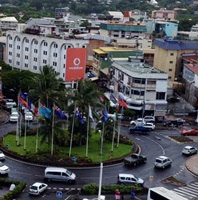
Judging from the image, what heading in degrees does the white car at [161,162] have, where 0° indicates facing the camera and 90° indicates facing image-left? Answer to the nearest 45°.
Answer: approximately 225°

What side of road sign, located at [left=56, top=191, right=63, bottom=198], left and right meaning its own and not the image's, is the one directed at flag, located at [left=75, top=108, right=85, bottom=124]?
back

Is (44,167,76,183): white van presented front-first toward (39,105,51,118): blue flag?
no

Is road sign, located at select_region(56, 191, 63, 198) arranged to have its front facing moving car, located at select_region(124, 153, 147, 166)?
no

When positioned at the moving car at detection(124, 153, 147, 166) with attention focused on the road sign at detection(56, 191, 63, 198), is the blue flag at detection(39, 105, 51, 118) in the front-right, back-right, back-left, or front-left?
front-right

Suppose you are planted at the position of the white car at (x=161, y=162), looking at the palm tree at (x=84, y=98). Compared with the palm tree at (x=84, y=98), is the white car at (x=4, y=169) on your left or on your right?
left

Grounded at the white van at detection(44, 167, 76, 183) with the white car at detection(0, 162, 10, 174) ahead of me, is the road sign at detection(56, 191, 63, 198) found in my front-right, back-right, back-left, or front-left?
back-left

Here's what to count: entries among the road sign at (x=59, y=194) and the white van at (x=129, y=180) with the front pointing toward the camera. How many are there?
1

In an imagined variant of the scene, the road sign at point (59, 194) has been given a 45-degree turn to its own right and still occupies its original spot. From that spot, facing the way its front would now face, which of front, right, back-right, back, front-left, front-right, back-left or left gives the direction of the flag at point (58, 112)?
back-right

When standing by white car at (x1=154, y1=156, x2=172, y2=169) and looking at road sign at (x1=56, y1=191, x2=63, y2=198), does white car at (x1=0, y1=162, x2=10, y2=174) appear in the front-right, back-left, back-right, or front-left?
front-right

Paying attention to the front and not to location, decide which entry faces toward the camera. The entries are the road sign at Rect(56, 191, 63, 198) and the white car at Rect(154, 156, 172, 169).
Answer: the road sign

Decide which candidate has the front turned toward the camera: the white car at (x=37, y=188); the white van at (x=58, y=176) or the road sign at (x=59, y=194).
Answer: the road sign
